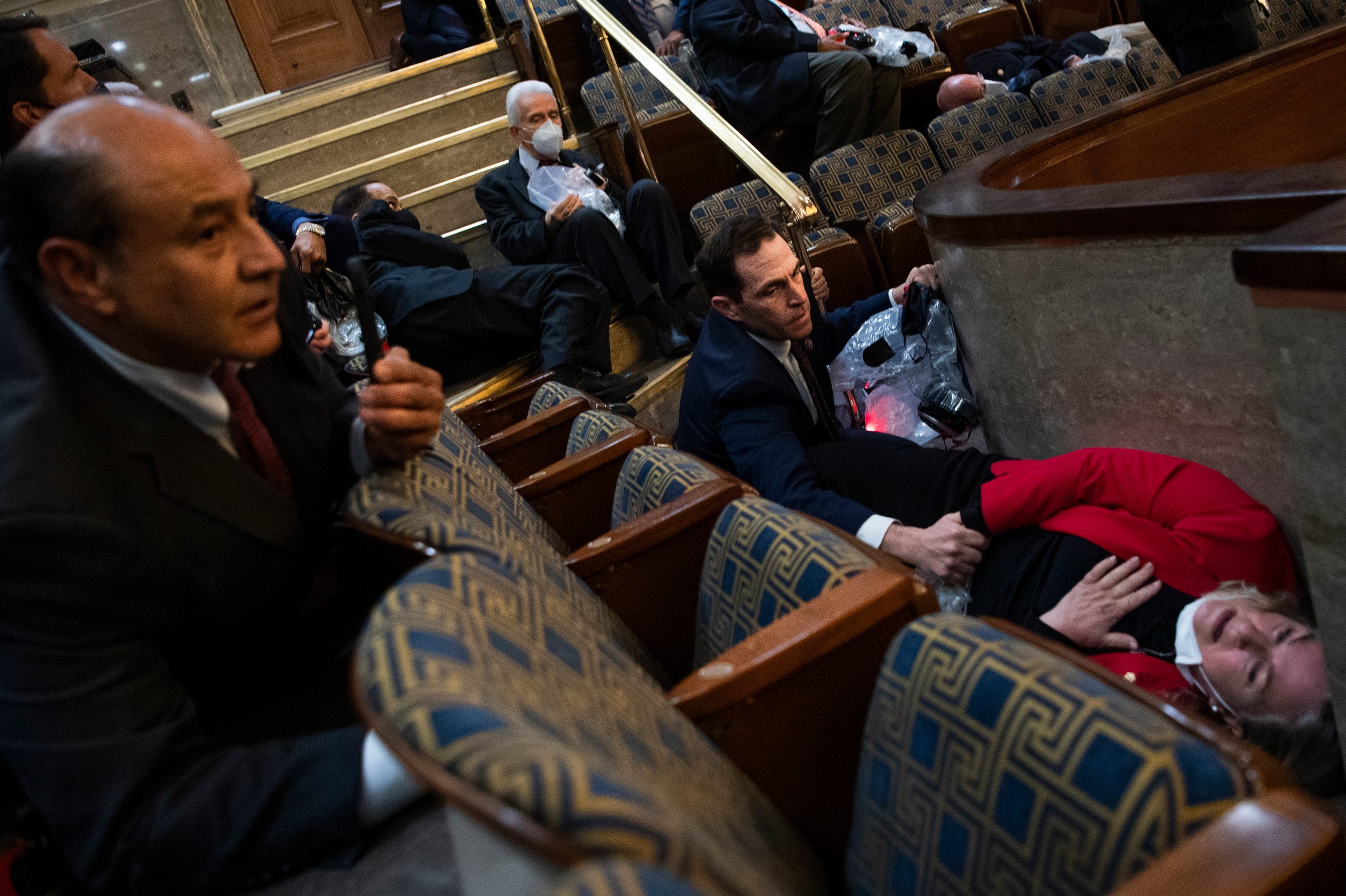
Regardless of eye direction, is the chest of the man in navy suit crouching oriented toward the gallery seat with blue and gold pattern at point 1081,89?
no

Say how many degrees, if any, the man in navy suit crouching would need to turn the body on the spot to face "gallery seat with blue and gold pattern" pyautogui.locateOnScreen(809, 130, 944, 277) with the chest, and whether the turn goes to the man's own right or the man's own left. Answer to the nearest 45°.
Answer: approximately 135° to the man's own left

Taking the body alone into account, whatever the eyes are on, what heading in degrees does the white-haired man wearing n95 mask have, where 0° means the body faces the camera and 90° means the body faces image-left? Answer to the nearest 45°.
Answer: approximately 315°

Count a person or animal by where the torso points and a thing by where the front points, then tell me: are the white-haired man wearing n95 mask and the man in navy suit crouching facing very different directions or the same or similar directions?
same or similar directions

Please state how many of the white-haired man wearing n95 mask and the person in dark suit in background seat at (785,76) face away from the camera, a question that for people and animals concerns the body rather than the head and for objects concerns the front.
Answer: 0

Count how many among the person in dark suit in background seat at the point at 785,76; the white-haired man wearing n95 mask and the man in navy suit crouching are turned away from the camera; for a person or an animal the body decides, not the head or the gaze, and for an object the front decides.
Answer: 0

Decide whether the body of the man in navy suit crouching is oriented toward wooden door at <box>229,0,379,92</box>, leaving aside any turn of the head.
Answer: no
